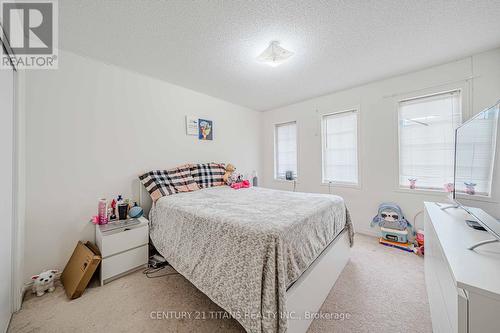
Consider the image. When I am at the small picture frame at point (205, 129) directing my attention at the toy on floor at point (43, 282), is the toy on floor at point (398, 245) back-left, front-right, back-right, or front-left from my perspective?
back-left

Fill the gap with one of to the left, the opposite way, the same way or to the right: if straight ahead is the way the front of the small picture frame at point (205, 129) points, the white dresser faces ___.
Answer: the opposite way

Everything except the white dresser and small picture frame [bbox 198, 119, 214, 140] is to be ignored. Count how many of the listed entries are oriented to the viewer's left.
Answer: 1

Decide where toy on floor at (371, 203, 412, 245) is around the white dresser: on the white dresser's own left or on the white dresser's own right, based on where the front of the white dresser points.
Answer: on the white dresser's own right

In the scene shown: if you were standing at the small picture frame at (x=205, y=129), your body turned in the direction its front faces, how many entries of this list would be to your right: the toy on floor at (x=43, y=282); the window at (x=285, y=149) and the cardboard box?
2

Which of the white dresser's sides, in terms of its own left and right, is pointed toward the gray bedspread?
front

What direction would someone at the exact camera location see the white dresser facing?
facing to the left of the viewer

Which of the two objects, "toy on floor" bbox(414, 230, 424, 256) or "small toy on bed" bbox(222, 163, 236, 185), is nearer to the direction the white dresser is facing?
the small toy on bed

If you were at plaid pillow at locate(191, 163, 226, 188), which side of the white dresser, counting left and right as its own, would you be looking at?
front

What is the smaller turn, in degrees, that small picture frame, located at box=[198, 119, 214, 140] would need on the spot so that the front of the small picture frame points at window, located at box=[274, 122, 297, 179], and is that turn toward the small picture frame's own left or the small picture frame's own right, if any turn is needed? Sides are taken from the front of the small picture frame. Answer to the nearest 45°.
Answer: approximately 45° to the small picture frame's own left

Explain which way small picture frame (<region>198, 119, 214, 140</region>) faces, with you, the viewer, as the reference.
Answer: facing the viewer and to the right of the viewer

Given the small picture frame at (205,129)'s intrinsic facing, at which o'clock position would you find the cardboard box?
The cardboard box is roughly at 3 o'clock from the small picture frame.

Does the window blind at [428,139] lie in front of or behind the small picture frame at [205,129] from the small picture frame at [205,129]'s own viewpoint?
in front

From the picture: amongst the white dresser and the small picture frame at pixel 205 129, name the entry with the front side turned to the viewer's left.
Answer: the white dresser

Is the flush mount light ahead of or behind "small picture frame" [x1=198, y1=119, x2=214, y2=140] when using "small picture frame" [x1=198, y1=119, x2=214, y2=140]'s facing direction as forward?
ahead

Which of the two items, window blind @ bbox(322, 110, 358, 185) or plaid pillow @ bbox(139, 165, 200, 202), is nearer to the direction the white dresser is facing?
the plaid pillow
